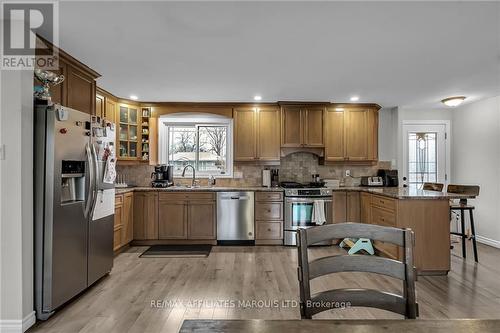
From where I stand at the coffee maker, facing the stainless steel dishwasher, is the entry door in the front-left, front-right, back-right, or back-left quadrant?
front-left

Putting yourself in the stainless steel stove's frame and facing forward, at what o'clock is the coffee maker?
The coffee maker is roughly at 3 o'clock from the stainless steel stove.

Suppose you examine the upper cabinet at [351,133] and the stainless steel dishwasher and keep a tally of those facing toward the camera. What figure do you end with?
2

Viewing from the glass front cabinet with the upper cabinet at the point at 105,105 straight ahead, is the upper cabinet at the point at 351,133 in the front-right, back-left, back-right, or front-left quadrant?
back-left

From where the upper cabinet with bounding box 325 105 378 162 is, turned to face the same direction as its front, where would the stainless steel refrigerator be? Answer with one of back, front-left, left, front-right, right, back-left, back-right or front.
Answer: front-right

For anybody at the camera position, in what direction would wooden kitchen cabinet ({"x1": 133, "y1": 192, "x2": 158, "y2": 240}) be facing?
facing the viewer

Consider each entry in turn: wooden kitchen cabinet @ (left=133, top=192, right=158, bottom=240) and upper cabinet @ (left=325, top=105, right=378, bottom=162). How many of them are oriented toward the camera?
2

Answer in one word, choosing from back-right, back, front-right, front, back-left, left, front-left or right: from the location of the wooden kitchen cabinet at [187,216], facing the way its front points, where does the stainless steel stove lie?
left

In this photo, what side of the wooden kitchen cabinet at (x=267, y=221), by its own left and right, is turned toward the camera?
front

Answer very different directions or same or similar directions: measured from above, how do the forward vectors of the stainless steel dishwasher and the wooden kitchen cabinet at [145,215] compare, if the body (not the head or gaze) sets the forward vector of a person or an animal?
same or similar directions

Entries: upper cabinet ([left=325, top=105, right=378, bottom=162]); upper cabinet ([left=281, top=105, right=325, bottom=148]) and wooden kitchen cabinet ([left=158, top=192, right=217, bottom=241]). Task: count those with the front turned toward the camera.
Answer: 3

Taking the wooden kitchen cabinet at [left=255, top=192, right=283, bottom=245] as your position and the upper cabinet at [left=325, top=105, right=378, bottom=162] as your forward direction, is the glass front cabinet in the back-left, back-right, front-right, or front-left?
back-left

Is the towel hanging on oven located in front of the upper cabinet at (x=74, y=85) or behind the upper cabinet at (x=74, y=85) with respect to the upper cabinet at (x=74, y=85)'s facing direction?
in front

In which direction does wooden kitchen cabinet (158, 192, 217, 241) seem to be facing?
toward the camera

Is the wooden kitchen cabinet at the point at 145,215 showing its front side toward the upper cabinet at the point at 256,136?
no

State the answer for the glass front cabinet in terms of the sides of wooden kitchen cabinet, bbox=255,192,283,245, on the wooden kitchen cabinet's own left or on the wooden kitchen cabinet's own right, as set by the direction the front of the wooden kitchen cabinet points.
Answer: on the wooden kitchen cabinet's own right

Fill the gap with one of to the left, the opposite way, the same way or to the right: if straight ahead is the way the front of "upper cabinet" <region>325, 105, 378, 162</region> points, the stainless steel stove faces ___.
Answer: the same way

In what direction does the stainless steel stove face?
toward the camera
